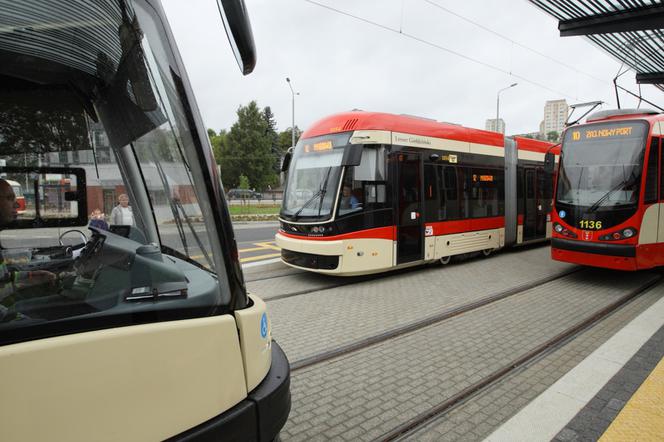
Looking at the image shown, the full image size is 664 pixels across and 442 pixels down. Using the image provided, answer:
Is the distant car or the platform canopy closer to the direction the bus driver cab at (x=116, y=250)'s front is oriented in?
the platform canopy

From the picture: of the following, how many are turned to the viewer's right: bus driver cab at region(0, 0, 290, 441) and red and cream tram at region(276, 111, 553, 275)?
1

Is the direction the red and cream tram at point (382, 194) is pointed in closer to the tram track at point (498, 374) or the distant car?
the tram track

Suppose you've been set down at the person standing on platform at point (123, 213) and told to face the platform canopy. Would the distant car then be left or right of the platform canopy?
left

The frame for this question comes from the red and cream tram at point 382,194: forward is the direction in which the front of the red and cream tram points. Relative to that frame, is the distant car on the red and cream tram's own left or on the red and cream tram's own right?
on the red and cream tram's own right

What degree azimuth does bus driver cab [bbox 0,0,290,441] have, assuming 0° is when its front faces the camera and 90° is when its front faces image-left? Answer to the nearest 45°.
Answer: approximately 270°

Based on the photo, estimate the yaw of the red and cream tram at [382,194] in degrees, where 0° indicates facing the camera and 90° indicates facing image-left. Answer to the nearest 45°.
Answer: approximately 45°

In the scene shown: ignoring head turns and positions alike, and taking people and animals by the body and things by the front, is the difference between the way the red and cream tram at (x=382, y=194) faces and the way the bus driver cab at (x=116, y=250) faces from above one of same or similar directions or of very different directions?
very different directions

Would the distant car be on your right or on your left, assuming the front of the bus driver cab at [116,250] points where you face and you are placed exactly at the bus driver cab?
on your left

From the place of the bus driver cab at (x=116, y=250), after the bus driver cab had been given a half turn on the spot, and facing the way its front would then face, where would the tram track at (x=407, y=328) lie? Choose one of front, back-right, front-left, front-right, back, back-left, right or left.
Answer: back-right
